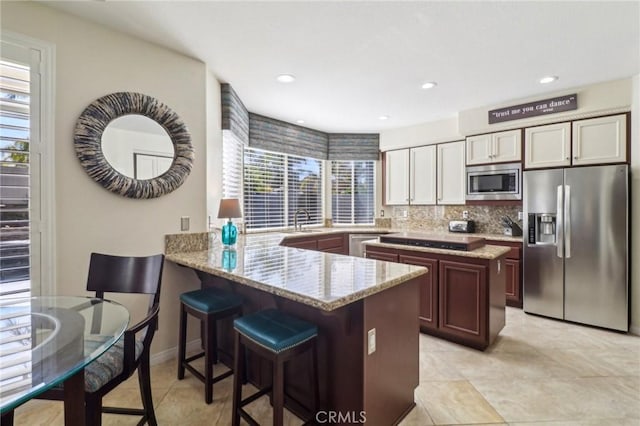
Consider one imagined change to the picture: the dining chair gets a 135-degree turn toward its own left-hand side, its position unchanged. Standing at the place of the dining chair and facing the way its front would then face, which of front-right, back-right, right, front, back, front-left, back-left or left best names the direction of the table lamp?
front-left

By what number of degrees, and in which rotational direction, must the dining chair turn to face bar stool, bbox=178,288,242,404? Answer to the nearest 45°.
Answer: approximately 135° to its left

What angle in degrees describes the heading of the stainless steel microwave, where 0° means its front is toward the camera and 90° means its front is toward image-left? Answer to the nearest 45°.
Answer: approximately 0°

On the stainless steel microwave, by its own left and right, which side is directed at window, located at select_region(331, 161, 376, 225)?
right

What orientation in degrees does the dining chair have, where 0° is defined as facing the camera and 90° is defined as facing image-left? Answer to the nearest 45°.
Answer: approximately 45°

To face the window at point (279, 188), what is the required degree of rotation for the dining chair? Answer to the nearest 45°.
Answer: approximately 180°

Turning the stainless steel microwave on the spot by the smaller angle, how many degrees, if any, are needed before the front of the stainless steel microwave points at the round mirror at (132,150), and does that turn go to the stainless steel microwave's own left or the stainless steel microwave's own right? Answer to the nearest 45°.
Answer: approximately 45° to the stainless steel microwave's own right

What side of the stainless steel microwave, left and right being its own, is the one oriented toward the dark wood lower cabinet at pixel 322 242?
right
